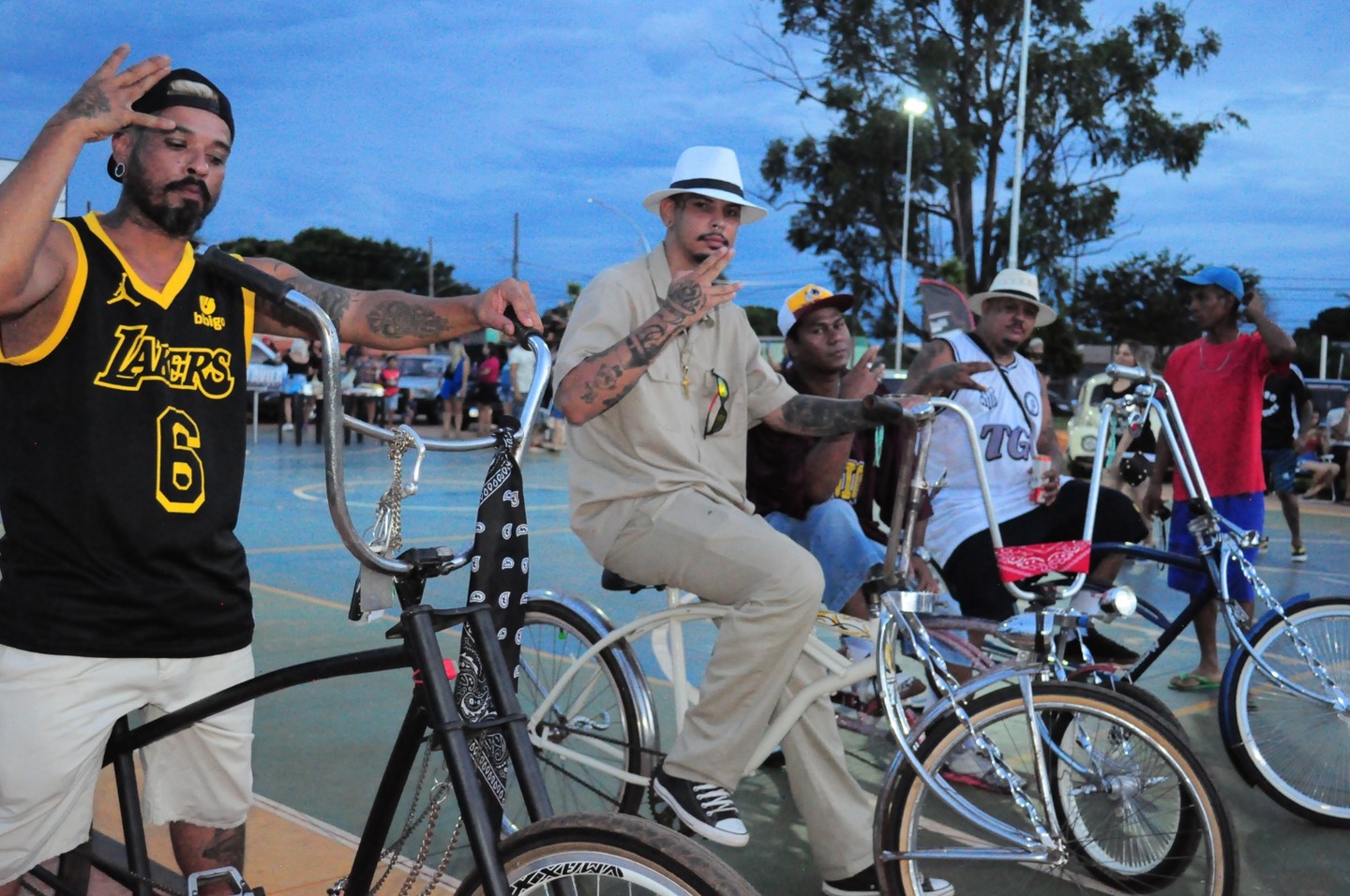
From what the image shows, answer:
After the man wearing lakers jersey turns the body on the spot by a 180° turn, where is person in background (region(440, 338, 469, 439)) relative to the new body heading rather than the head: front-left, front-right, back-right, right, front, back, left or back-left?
front-right

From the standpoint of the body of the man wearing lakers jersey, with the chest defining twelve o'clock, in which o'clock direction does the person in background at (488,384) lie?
The person in background is roughly at 8 o'clock from the man wearing lakers jersey.

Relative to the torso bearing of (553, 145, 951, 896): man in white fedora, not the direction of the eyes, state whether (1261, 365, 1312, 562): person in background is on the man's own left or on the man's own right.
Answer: on the man's own left

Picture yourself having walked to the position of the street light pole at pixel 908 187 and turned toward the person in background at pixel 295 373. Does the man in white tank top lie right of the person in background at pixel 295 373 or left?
left

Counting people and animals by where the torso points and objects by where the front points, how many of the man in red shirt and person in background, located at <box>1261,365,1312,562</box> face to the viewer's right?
0

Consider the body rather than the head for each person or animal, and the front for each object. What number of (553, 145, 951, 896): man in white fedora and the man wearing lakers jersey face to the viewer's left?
0

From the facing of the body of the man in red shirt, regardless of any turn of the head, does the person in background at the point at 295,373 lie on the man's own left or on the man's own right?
on the man's own right

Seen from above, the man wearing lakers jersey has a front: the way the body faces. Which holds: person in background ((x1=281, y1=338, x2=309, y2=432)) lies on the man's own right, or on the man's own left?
on the man's own left

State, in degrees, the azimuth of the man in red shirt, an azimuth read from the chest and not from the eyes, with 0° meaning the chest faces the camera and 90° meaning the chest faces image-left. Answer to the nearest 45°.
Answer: approximately 45°

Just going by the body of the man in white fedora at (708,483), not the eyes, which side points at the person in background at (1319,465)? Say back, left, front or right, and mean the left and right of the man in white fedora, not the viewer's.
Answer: left

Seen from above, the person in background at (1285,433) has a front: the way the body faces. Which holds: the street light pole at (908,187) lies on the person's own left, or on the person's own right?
on the person's own right

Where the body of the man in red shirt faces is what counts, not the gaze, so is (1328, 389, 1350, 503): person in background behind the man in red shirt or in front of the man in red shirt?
behind

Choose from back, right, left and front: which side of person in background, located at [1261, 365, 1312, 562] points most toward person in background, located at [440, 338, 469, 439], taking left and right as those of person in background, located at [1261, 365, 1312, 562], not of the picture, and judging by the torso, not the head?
right

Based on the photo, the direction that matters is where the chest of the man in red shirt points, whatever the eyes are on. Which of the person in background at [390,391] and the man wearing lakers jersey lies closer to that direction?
the man wearing lakers jersey

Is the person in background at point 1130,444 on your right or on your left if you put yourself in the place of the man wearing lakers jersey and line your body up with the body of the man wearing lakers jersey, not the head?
on your left

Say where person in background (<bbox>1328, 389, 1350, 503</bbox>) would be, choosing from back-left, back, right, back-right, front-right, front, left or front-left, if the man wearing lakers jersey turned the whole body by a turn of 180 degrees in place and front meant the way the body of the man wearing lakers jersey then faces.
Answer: right
